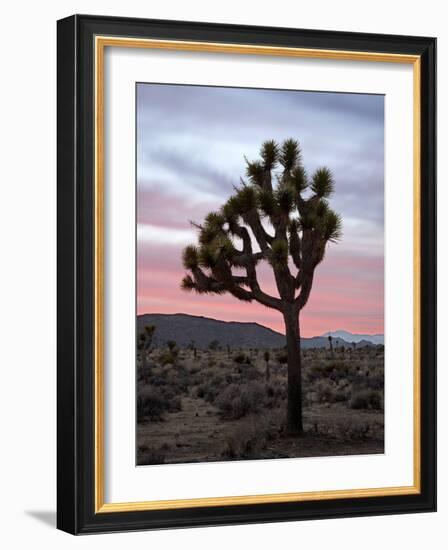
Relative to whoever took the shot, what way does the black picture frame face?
facing the viewer and to the right of the viewer
